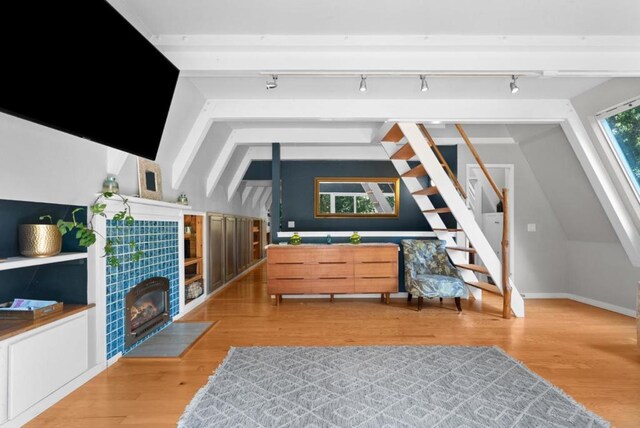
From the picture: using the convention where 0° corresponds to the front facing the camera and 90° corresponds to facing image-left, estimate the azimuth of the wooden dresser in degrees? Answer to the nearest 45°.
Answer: approximately 0°

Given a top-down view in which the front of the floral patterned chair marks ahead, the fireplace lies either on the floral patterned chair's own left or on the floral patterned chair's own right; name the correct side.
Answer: on the floral patterned chair's own right

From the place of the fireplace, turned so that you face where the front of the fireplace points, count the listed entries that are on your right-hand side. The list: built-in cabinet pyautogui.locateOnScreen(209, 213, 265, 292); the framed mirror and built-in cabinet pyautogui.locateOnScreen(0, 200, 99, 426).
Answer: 1

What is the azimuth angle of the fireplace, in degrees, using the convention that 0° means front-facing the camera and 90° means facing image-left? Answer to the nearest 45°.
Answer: approximately 315°

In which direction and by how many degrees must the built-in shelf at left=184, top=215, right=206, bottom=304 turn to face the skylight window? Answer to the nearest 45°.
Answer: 0° — it already faces it

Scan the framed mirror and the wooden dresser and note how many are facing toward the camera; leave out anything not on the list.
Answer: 2

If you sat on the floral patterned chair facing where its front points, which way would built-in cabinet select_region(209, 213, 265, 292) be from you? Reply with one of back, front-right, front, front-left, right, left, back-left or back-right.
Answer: back-right

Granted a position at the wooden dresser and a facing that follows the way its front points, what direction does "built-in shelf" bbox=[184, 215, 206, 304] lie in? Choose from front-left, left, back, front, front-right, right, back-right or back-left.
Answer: right

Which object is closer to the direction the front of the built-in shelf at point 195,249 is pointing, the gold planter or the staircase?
the staircase

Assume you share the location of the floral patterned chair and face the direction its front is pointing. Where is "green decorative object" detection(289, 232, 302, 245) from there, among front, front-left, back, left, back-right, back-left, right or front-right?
back-right

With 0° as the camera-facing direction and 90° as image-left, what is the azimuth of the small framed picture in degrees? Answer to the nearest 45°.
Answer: approximately 315°

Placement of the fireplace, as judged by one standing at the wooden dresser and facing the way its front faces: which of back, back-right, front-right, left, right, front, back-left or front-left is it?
front-right
